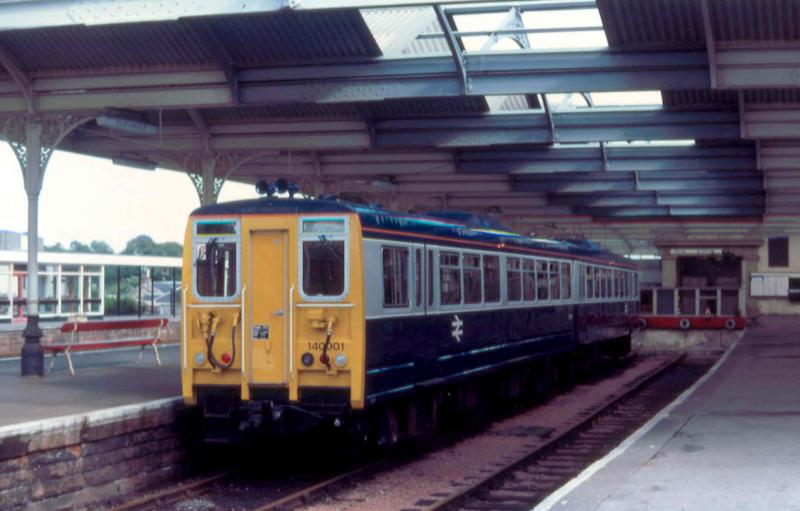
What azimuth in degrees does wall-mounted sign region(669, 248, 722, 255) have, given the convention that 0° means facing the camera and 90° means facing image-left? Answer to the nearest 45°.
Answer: approximately 0°

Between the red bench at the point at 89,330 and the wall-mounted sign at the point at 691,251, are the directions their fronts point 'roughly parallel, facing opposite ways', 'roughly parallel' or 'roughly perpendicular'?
roughly perpendicular

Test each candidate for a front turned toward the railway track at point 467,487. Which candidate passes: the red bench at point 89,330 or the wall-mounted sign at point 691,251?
the wall-mounted sign

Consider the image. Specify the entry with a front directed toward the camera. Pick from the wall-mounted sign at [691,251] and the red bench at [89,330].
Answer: the wall-mounted sign

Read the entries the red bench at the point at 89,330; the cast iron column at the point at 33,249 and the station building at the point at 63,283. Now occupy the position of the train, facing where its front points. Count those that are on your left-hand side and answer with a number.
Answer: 0

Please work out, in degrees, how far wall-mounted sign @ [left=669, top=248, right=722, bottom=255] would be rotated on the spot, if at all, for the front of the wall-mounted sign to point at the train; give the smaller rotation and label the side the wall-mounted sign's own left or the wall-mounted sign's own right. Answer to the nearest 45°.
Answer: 0° — it already faces it

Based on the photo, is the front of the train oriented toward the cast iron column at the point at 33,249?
no

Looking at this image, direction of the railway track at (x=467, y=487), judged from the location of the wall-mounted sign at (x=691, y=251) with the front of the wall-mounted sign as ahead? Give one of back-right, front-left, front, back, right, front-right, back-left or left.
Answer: front

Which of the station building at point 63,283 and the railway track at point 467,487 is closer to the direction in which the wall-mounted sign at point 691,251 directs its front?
the railway track

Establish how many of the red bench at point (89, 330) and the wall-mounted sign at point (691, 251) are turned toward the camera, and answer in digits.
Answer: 1

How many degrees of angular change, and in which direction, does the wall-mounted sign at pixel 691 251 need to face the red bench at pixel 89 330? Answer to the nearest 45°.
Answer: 0° — it already faces it

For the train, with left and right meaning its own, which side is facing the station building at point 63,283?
right

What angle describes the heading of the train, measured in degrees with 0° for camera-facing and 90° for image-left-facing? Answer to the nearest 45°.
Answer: approximately 45°

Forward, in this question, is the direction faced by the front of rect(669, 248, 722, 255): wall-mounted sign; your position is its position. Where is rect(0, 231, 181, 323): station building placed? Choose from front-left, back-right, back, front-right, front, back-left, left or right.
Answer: front-right
